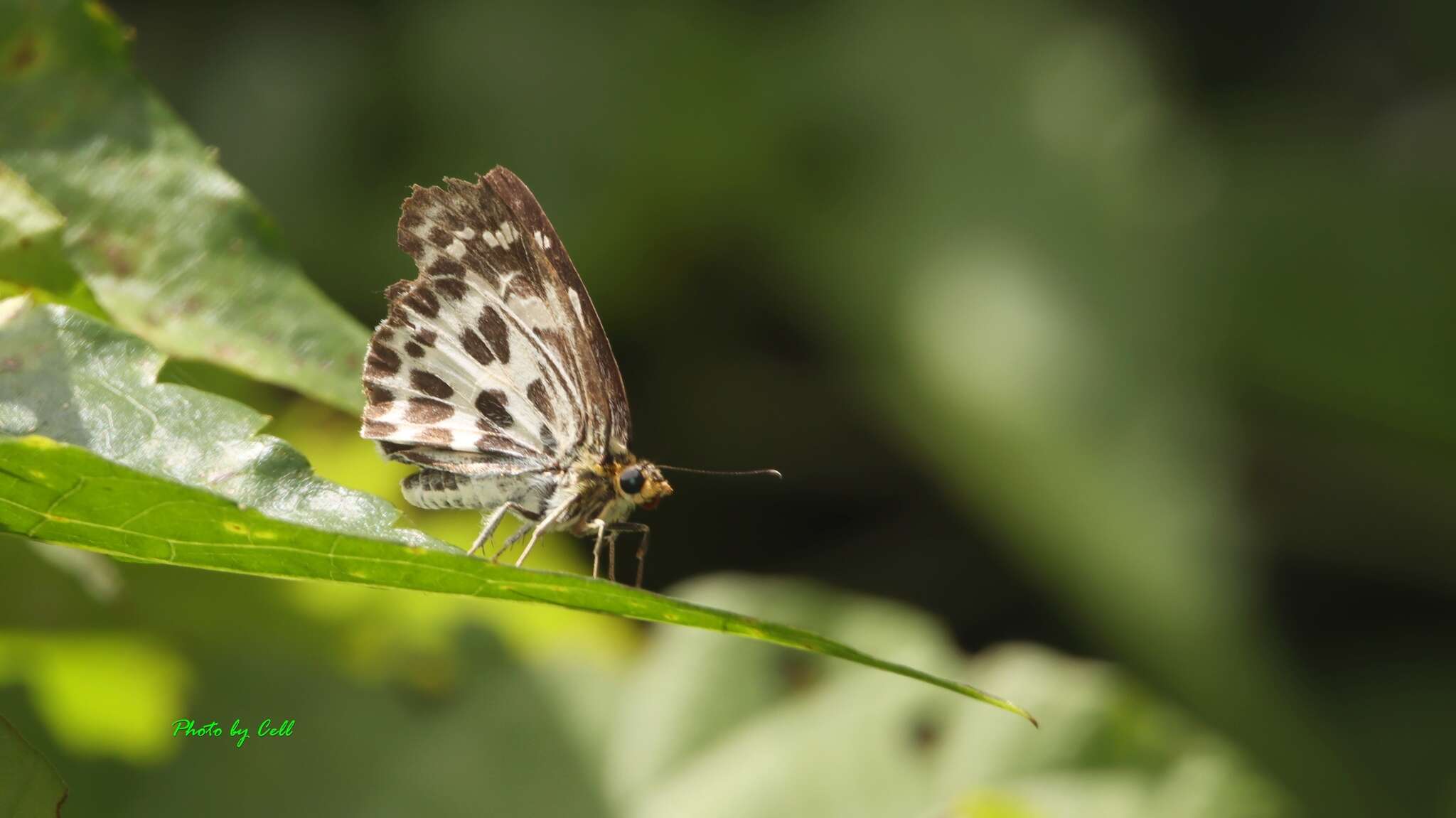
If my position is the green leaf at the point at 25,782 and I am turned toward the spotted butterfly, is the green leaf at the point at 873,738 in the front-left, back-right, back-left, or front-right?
front-right

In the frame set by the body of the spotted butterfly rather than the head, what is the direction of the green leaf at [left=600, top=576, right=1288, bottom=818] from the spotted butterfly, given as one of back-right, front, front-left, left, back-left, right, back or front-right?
front

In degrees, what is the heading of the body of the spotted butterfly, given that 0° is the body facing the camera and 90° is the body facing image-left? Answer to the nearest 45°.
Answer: approximately 270°
